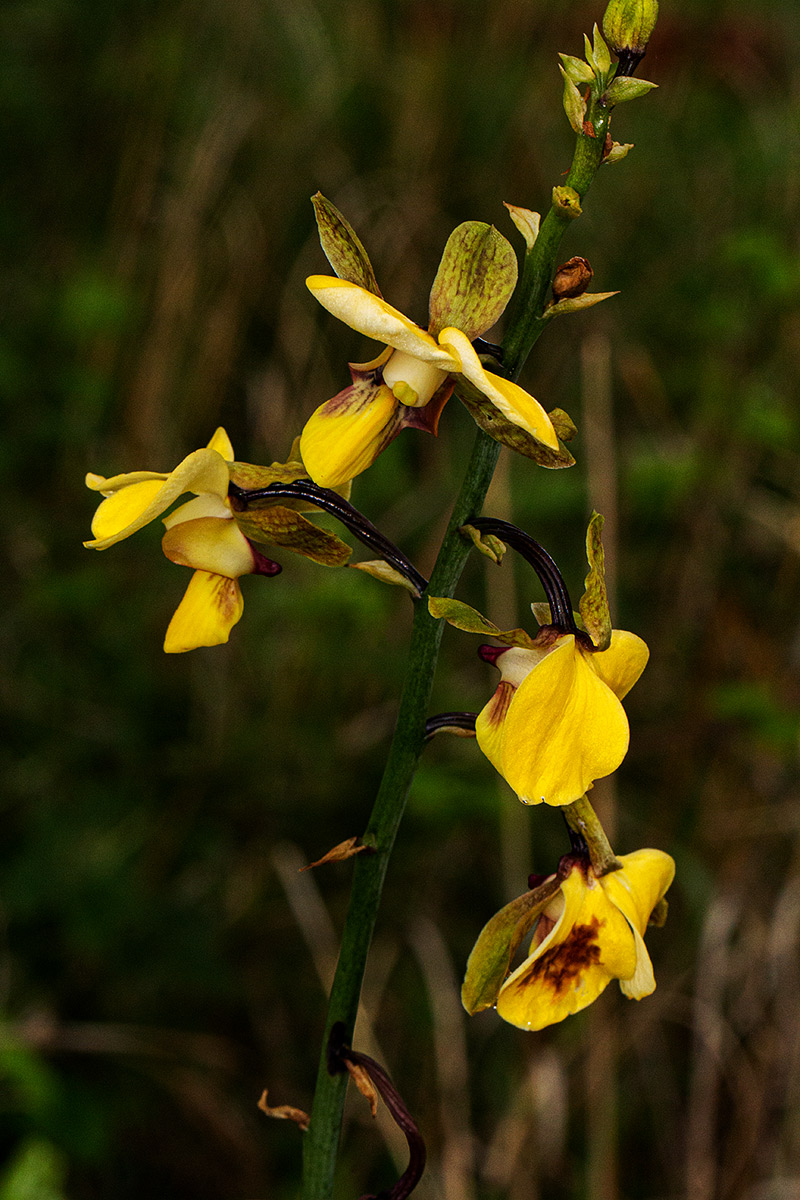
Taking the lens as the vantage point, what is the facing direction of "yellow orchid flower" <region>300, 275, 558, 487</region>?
facing the viewer and to the left of the viewer

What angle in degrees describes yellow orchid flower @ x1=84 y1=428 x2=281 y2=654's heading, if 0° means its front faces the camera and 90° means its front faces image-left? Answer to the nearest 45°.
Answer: approximately 90°
